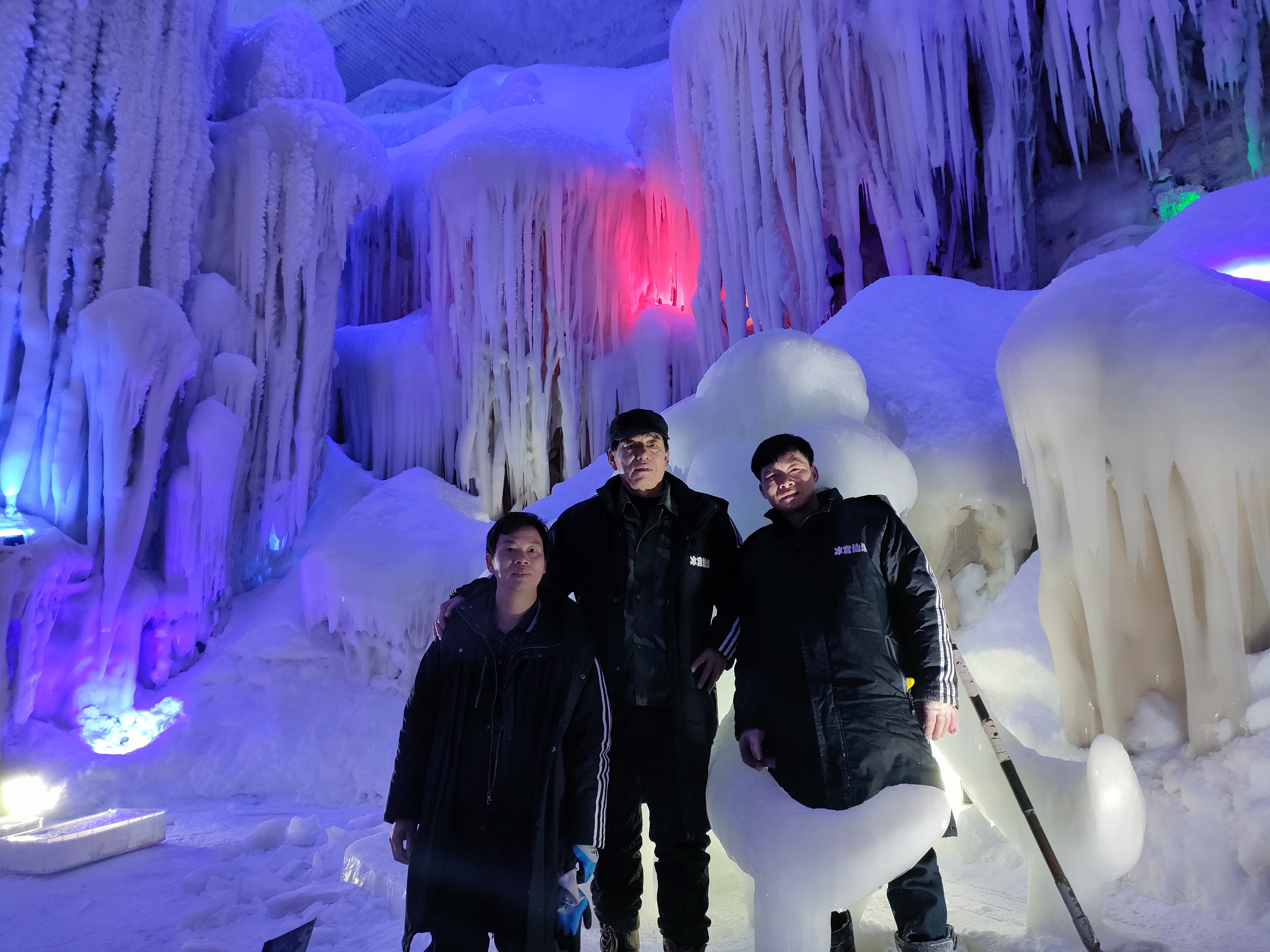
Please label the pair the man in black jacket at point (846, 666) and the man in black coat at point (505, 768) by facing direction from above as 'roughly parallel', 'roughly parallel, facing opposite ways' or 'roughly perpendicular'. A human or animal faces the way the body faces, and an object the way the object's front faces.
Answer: roughly parallel

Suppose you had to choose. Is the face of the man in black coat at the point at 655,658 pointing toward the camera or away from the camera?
toward the camera

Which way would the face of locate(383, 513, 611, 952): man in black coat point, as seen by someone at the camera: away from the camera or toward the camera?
toward the camera

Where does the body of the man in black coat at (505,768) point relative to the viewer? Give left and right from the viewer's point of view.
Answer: facing the viewer

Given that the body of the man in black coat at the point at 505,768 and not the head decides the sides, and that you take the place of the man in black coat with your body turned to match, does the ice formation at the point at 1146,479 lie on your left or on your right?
on your left

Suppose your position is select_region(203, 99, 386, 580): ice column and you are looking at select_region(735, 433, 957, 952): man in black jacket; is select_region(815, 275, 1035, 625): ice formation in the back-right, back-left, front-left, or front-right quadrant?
front-left

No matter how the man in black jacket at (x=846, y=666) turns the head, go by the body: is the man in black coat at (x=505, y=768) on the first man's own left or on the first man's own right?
on the first man's own right

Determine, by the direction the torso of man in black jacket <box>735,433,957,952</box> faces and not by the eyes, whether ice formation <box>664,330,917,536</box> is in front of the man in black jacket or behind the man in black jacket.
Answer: behind

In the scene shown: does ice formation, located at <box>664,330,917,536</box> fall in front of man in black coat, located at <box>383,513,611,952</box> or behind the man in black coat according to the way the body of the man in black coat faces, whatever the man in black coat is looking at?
behind

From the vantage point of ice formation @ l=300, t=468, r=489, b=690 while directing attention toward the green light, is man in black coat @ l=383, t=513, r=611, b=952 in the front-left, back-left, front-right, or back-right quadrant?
back-right

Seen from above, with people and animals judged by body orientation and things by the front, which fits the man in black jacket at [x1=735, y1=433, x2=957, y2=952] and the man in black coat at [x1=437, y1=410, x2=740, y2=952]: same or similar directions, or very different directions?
same or similar directions

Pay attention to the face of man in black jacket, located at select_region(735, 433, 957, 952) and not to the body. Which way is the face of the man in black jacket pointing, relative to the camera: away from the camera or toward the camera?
toward the camera
